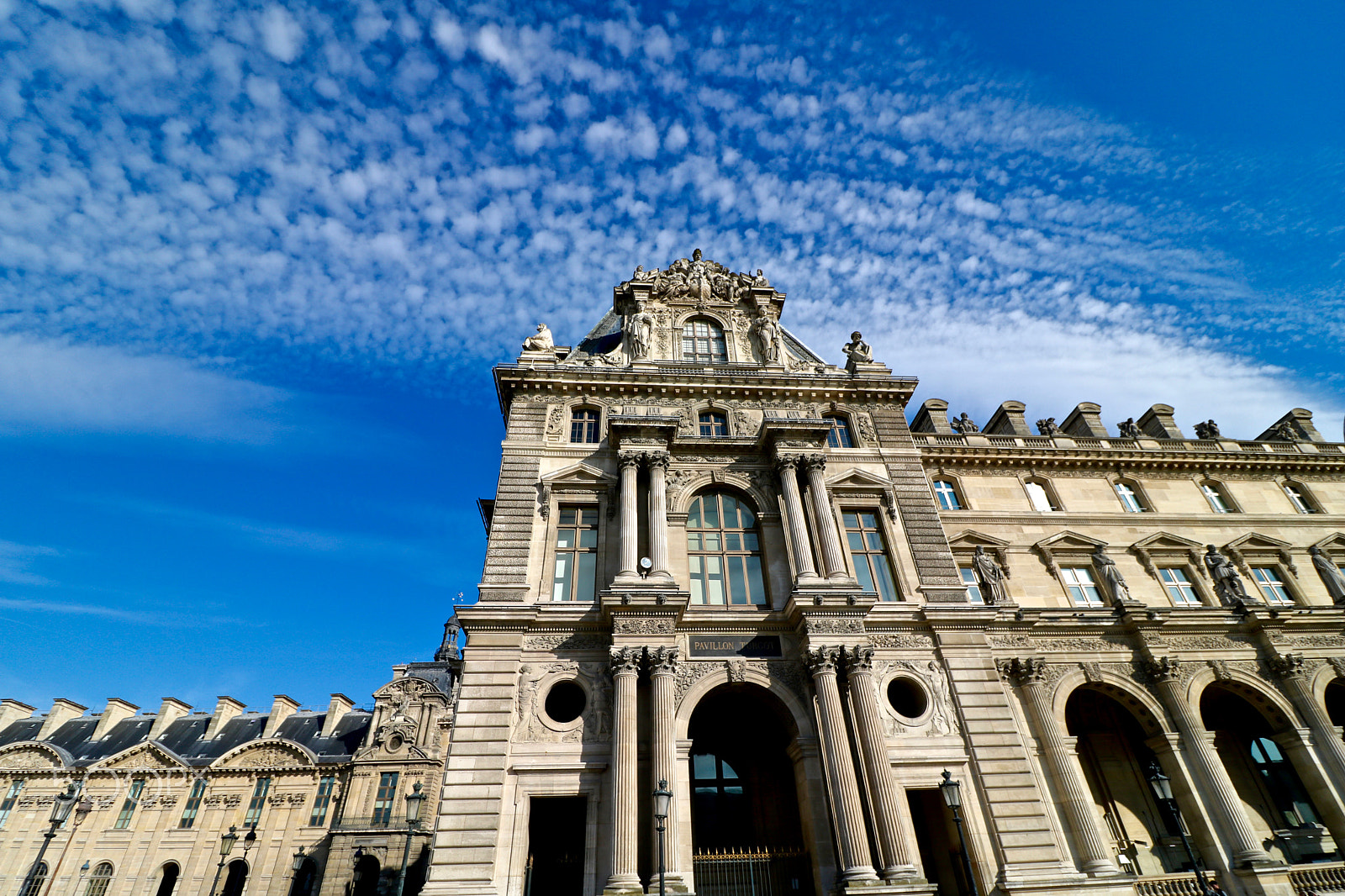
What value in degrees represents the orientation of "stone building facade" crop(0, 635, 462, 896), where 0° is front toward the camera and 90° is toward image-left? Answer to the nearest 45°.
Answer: approximately 0°

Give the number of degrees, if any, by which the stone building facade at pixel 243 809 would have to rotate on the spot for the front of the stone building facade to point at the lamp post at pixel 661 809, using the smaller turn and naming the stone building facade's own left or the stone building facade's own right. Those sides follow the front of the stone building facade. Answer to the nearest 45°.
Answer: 0° — it already faces it

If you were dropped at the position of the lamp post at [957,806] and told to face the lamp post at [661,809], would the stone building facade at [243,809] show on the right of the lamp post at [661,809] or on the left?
right

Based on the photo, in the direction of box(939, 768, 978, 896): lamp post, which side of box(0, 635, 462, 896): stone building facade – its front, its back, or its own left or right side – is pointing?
front
